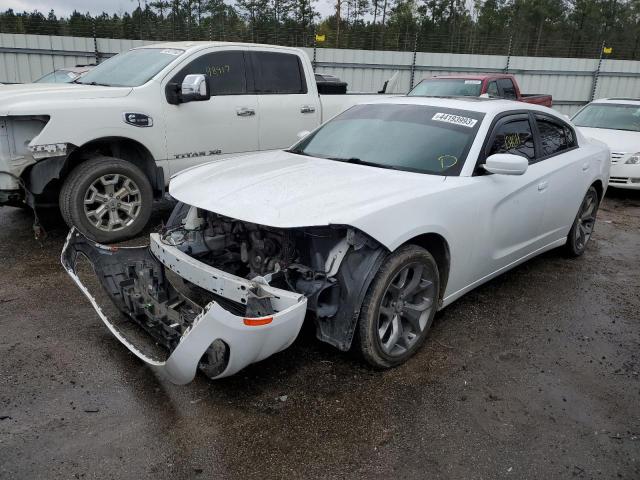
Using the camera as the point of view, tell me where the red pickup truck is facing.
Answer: facing the viewer and to the left of the viewer

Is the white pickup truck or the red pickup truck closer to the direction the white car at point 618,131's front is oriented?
the white pickup truck

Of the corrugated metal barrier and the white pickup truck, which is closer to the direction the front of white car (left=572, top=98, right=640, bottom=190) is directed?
the white pickup truck

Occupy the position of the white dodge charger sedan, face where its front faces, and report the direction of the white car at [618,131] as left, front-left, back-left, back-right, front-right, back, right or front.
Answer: back

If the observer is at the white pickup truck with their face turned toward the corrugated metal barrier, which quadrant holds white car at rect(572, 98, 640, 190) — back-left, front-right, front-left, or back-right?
front-right

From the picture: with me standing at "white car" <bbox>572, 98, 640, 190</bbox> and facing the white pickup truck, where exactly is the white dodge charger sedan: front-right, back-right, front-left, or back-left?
front-left

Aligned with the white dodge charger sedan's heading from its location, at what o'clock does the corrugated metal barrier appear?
The corrugated metal barrier is roughly at 5 o'clock from the white dodge charger sedan.

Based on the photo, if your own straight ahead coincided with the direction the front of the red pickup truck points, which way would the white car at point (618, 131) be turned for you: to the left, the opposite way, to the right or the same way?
the same way

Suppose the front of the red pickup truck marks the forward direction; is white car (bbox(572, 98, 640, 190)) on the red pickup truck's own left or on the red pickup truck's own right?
on the red pickup truck's own left

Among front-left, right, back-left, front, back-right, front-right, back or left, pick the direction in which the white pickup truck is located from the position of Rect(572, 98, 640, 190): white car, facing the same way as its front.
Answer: front

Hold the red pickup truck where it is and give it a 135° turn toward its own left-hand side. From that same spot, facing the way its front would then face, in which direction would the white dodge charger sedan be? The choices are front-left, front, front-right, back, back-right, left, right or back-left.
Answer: right

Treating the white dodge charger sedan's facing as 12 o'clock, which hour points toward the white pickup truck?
The white pickup truck is roughly at 3 o'clock from the white dodge charger sedan.

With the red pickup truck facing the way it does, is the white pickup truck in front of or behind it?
in front

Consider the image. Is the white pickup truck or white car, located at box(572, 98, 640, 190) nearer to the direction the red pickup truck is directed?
the white pickup truck
